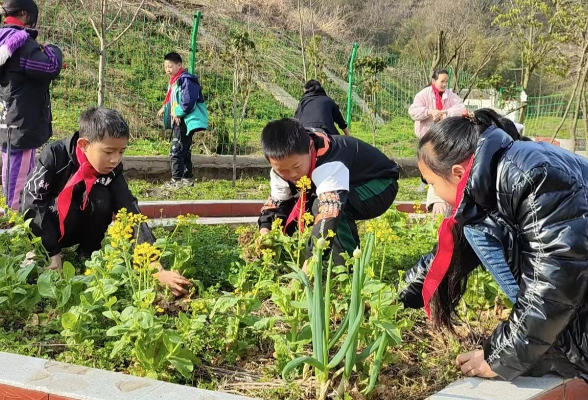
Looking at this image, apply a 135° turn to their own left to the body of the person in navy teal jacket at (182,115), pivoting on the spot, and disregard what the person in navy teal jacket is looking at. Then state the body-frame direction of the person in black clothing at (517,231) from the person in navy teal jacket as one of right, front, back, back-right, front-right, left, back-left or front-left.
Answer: right

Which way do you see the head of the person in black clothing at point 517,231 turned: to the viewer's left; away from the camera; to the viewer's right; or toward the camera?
to the viewer's left

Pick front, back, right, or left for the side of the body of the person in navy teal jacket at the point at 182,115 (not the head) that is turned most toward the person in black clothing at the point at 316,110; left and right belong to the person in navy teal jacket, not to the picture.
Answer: back

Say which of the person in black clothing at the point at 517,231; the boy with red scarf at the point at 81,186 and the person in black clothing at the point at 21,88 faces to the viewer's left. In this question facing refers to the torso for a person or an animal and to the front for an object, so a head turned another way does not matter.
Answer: the person in black clothing at the point at 517,231

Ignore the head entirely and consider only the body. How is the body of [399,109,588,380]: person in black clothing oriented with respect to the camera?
to the viewer's left

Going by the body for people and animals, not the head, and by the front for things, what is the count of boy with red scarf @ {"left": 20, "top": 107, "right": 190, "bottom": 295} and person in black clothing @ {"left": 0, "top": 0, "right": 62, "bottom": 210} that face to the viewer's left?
0

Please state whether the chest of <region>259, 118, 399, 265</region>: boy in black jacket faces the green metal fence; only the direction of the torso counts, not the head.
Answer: no

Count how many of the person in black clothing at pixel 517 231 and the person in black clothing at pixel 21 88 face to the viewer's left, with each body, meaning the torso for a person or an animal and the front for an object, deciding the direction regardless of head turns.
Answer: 1

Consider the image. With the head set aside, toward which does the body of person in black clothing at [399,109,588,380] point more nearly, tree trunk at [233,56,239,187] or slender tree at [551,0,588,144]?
the tree trunk

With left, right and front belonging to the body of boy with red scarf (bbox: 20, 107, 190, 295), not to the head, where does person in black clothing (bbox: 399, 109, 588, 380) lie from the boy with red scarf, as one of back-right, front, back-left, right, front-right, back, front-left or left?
front

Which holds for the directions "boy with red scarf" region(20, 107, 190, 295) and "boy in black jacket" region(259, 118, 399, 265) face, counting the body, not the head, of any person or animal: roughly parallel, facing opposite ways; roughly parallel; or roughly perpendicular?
roughly perpendicular

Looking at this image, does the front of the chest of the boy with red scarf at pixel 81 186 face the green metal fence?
no

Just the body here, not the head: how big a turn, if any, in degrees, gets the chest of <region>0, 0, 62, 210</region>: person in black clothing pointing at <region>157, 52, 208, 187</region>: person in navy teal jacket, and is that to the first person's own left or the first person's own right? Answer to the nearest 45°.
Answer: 0° — they already face them

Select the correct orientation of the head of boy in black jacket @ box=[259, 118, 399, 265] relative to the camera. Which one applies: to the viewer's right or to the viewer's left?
to the viewer's left

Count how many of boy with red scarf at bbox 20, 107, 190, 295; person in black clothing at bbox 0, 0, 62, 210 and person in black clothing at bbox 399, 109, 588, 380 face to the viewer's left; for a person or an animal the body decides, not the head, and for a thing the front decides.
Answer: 1

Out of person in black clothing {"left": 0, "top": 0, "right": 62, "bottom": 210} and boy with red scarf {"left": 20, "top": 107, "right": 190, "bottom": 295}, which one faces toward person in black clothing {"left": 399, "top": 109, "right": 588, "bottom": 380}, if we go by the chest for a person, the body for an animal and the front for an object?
the boy with red scarf

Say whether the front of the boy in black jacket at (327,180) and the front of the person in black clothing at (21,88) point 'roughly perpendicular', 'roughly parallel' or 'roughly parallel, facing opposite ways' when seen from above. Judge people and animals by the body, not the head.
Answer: roughly parallel, facing opposite ways

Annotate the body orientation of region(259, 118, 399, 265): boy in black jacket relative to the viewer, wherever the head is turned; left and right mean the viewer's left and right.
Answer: facing the viewer and to the left of the viewer

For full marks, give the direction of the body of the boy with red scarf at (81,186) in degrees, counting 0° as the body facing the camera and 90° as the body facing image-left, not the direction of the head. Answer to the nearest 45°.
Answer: approximately 315°
